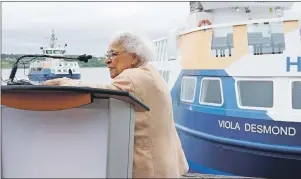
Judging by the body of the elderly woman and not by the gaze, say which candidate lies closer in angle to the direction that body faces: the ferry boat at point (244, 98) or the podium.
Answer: the podium

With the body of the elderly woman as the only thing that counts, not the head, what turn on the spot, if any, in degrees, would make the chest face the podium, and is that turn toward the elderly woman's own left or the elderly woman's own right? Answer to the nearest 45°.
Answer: approximately 45° to the elderly woman's own left

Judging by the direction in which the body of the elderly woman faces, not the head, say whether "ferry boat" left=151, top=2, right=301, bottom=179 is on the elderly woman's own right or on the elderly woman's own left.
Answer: on the elderly woman's own right

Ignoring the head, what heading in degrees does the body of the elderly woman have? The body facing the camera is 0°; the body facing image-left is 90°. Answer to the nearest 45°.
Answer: approximately 90°
